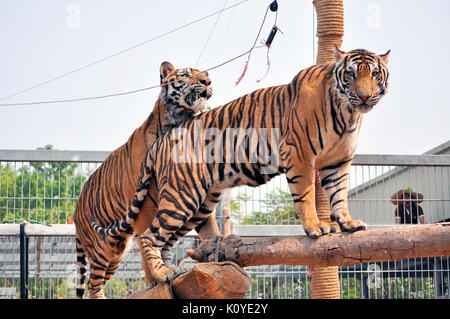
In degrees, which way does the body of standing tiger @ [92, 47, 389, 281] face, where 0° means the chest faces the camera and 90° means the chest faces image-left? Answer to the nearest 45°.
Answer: approximately 315°

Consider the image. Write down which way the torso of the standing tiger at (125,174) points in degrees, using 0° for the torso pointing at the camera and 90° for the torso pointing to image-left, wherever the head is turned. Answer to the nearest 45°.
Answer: approximately 270°

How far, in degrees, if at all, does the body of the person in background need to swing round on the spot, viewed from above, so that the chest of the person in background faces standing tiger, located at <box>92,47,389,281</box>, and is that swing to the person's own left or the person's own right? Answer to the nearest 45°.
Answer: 0° — they already face it

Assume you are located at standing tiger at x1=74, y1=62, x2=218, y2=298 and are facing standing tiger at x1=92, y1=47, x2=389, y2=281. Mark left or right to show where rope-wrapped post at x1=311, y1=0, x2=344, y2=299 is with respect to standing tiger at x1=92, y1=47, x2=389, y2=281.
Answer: left

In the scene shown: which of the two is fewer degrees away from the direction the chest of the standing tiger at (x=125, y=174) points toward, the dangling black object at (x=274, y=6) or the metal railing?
the dangling black object

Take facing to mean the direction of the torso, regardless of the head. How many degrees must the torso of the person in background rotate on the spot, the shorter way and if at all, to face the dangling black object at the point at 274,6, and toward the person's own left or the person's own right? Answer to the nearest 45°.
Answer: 0° — they already face it

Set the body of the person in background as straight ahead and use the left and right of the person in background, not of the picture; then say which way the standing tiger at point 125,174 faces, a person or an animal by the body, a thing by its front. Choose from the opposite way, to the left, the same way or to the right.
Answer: to the left

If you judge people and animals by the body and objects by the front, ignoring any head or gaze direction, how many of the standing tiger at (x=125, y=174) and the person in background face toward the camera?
1
